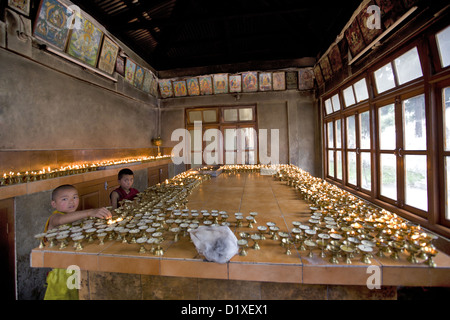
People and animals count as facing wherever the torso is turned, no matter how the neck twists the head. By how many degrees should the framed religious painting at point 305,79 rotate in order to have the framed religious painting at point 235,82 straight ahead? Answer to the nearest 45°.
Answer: approximately 90° to its right

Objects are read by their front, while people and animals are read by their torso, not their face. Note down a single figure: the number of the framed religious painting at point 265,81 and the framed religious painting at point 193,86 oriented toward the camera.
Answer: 2

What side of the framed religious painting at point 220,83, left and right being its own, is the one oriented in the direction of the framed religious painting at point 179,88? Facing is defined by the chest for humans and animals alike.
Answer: right

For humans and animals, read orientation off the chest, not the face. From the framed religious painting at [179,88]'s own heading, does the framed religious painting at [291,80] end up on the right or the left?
on its left

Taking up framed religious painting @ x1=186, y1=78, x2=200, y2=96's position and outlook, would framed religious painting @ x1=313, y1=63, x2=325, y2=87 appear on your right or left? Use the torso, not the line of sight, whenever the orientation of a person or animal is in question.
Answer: on your left

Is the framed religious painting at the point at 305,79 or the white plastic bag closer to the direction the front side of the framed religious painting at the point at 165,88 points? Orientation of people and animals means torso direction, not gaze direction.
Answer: the white plastic bag
